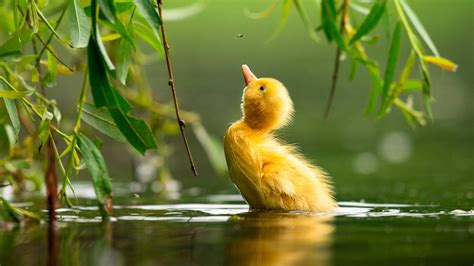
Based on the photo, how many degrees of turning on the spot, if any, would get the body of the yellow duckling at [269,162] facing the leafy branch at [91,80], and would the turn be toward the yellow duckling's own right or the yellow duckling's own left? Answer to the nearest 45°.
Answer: approximately 45° to the yellow duckling's own left

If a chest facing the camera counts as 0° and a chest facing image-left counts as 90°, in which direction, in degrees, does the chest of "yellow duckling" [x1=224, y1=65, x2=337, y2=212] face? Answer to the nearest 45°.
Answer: approximately 90°
